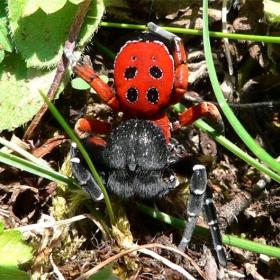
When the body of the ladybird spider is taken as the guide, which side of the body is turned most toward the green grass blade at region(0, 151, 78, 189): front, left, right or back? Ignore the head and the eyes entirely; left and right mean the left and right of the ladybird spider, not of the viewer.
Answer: right

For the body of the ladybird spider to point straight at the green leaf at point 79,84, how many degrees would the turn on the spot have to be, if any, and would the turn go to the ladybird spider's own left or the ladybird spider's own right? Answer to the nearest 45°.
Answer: approximately 135° to the ladybird spider's own right

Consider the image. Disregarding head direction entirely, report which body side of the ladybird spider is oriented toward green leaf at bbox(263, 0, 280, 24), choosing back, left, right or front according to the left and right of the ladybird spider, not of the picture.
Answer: left

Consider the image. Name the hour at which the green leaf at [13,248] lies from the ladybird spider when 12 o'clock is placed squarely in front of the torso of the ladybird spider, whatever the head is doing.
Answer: The green leaf is roughly at 2 o'clock from the ladybird spider.

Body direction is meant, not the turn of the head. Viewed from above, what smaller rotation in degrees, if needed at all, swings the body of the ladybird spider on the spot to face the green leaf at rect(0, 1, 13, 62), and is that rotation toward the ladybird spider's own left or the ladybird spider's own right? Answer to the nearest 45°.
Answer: approximately 90° to the ladybird spider's own right

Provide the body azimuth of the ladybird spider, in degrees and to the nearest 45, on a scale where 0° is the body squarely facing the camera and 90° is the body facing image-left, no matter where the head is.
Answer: approximately 0°
